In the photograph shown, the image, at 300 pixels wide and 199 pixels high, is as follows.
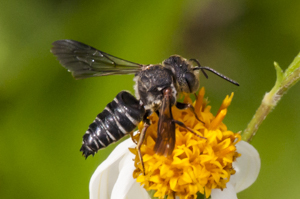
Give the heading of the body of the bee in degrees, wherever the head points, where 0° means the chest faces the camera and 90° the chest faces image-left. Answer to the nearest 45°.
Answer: approximately 270°
